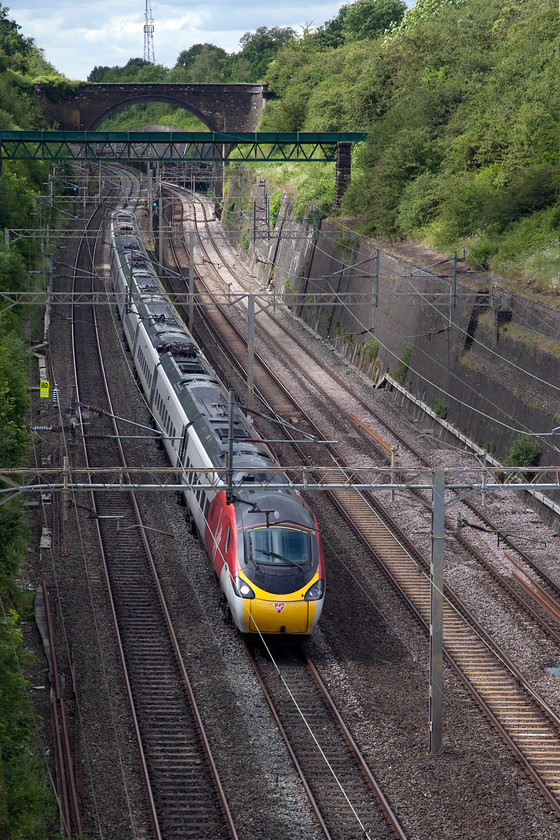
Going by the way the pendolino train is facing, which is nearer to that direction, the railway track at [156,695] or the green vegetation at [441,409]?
the railway track

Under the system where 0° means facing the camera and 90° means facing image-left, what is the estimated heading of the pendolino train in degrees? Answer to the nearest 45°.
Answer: approximately 0°

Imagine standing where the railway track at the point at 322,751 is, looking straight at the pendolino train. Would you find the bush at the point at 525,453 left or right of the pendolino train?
right

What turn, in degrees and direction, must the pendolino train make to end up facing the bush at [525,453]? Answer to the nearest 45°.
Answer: approximately 135° to its left

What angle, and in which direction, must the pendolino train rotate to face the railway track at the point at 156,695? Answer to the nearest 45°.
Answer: approximately 45° to its right
